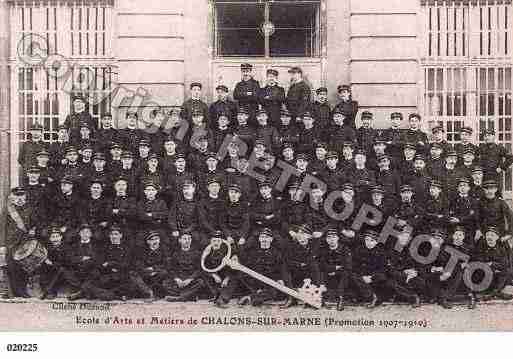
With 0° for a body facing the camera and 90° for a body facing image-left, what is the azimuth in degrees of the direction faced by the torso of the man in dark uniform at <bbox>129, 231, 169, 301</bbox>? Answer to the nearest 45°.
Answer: approximately 0°

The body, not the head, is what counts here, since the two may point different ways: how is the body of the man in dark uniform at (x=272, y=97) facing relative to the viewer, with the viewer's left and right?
facing the viewer

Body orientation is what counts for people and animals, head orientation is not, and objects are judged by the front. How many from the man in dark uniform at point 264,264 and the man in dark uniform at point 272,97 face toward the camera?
2

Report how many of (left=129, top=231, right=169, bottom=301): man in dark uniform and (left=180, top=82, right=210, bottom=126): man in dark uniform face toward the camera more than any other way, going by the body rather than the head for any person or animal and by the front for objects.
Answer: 2

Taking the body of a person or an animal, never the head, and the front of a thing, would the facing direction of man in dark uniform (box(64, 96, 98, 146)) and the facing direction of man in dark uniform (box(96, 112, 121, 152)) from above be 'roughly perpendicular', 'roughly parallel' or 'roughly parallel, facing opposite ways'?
roughly parallel

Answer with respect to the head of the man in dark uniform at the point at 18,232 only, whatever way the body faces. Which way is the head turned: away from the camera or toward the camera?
toward the camera

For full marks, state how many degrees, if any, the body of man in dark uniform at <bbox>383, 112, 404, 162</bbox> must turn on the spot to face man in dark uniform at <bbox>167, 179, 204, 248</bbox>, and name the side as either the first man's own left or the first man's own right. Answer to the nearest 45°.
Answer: approximately 45° to the first man's own right

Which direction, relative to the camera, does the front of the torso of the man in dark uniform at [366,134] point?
toward the camera

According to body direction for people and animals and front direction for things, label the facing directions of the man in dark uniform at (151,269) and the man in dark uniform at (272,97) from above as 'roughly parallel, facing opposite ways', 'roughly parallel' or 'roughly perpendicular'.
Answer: roughly parallel

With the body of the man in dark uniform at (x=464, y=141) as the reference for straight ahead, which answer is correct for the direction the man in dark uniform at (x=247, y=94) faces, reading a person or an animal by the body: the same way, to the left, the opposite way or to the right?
the same way

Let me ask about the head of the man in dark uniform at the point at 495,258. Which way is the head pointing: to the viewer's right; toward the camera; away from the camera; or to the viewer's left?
toward the camera

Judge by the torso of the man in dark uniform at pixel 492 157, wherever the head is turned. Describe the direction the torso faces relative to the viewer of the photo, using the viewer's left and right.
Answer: facing the viewer and to the left of the viewer

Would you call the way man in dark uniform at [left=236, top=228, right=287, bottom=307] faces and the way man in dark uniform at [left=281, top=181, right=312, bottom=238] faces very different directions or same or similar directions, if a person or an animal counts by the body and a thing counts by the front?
same or similar directions

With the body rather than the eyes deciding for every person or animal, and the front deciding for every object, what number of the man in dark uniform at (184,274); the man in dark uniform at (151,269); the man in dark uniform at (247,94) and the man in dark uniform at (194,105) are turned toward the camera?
4
